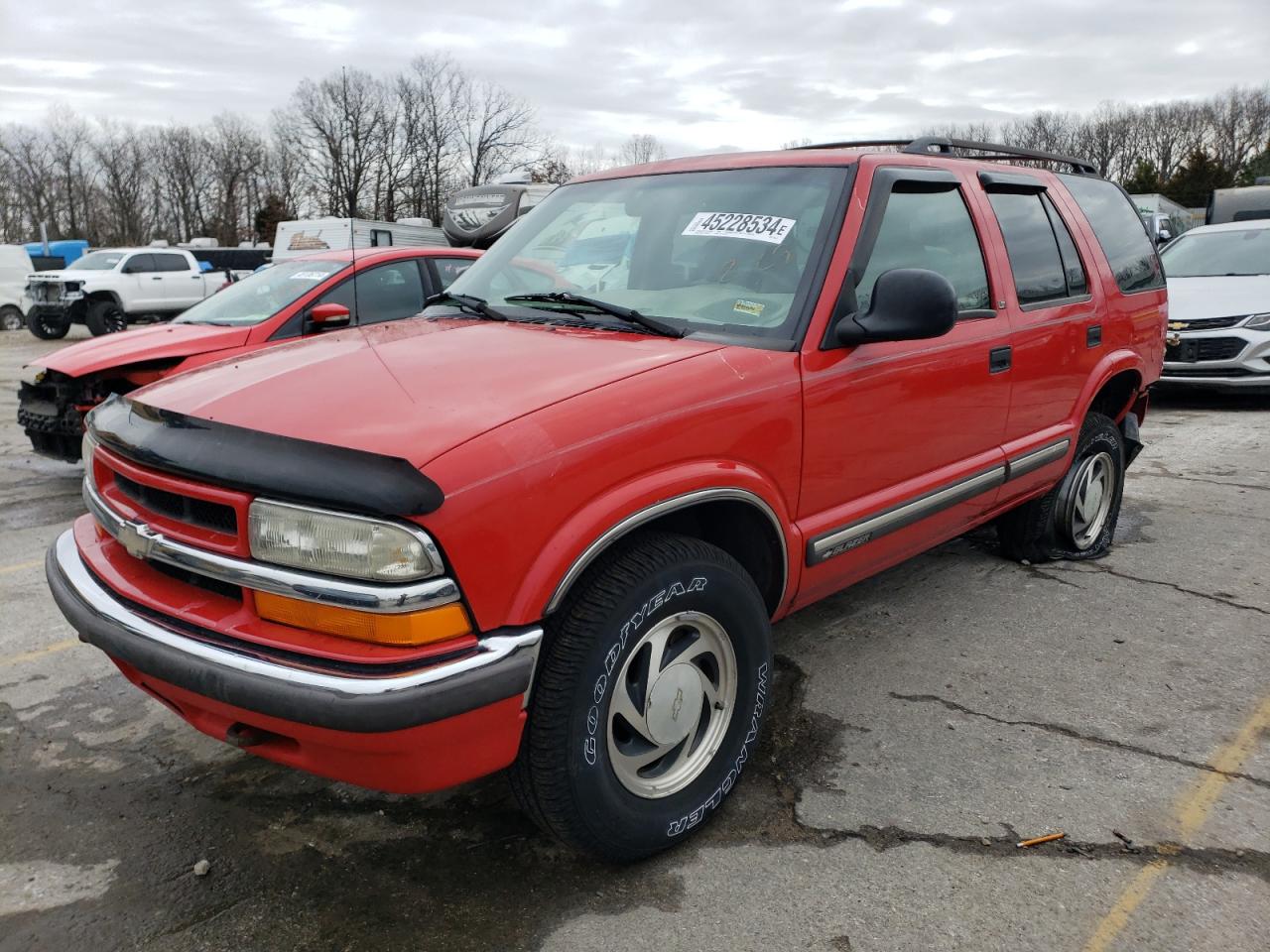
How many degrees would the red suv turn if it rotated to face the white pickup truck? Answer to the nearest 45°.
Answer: approximately 90° to its right

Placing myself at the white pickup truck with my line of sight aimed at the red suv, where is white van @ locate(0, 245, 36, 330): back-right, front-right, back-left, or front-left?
back-right

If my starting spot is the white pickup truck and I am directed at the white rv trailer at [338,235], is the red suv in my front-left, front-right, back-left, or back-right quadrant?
back-right

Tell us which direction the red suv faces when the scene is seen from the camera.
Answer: facing the viewer and to the left of the viewer

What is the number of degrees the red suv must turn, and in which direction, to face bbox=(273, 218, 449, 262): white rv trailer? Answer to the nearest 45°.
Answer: approximately 135° to its right

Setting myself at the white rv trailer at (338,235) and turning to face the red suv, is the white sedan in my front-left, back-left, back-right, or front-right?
front-left

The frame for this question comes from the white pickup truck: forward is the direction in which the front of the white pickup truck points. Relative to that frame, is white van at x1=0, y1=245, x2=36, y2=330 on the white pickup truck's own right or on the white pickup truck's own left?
on the white pickup truck's own right

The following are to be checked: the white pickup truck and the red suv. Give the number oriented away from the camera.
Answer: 0

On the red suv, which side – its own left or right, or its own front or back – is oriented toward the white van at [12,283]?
right
